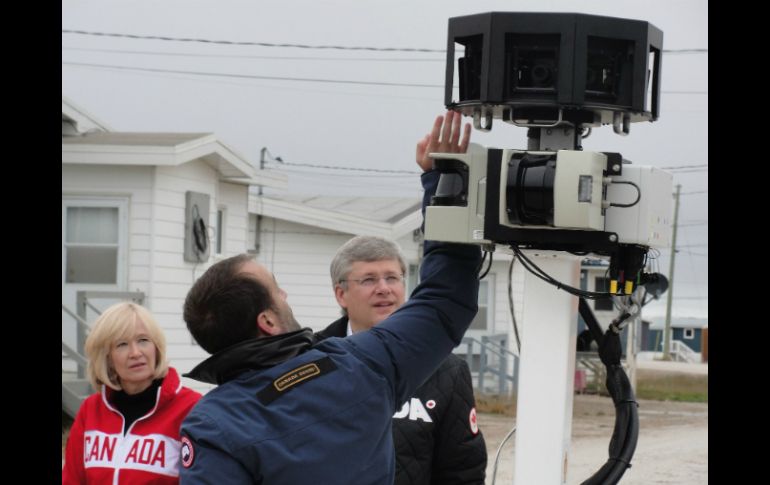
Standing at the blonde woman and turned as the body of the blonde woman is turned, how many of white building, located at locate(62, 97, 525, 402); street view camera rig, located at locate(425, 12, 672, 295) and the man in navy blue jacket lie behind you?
1

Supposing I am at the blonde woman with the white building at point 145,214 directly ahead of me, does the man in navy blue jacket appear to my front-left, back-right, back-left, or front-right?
back-right

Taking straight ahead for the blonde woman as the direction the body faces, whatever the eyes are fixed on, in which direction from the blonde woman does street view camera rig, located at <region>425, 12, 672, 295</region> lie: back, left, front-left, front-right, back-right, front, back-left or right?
front-left

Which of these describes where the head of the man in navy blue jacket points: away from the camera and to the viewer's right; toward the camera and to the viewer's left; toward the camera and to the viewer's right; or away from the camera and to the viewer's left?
away from the camera and to the viewer's right

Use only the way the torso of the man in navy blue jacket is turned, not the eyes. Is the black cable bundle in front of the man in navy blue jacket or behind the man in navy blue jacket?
in front

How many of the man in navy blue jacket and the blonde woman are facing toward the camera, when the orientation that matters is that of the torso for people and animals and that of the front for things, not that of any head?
1

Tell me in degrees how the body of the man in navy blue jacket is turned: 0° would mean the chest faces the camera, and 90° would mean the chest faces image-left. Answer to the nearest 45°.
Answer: approximately 225°

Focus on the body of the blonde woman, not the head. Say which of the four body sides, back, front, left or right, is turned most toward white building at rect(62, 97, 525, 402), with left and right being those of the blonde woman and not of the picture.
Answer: back

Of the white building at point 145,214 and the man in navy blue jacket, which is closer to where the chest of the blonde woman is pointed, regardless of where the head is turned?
the man in navy blue jacket

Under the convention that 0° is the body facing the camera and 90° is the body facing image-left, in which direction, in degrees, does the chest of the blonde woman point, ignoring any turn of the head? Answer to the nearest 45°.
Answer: approximately 0°

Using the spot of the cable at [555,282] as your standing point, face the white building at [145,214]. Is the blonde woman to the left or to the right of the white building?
left

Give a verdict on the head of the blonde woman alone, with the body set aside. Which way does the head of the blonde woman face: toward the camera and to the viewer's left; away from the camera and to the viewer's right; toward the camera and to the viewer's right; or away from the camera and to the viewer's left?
toward the camera and to the viewer's right
